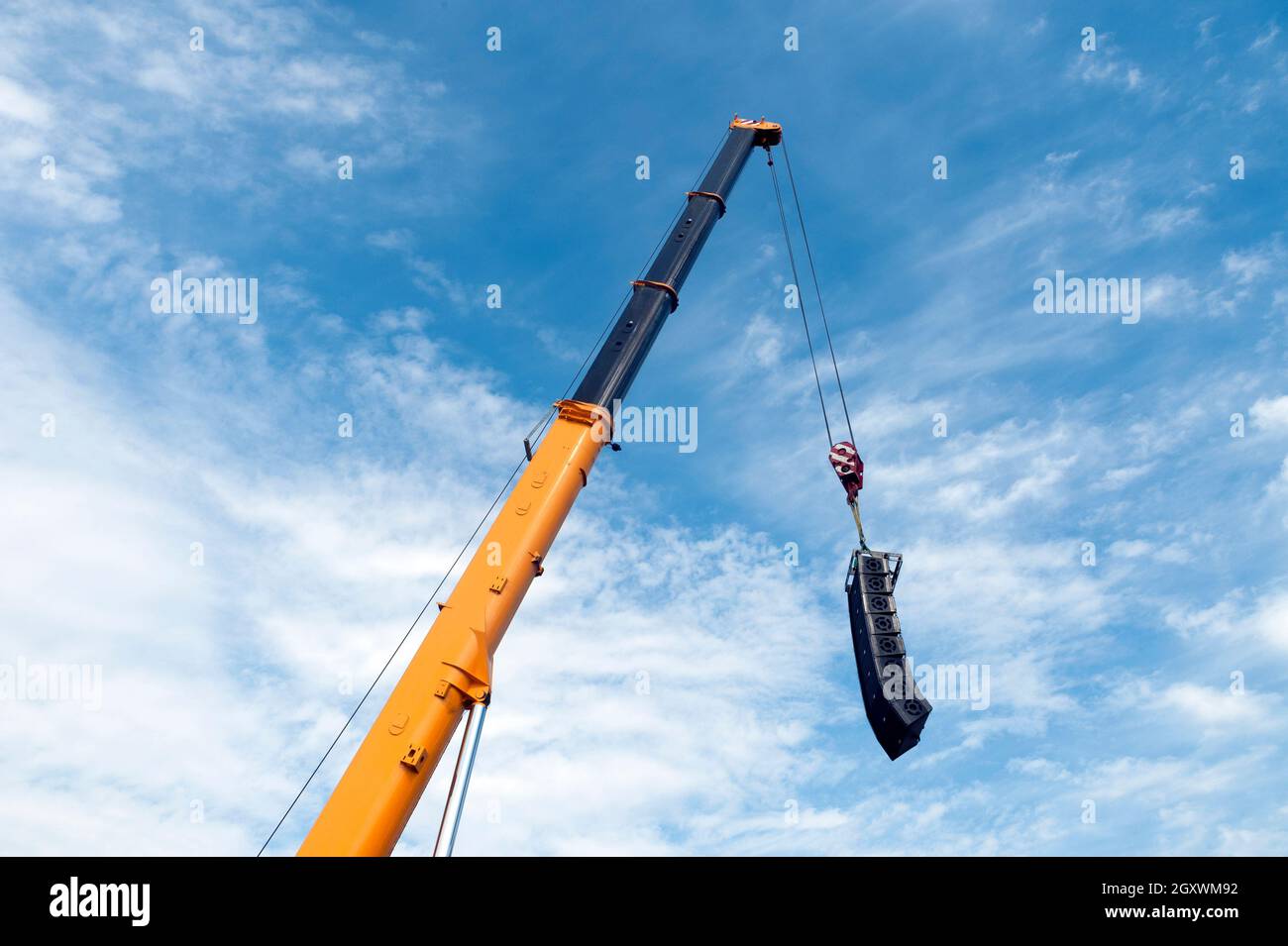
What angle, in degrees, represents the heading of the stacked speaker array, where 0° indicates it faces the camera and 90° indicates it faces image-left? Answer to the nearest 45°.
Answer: approximately 45°
